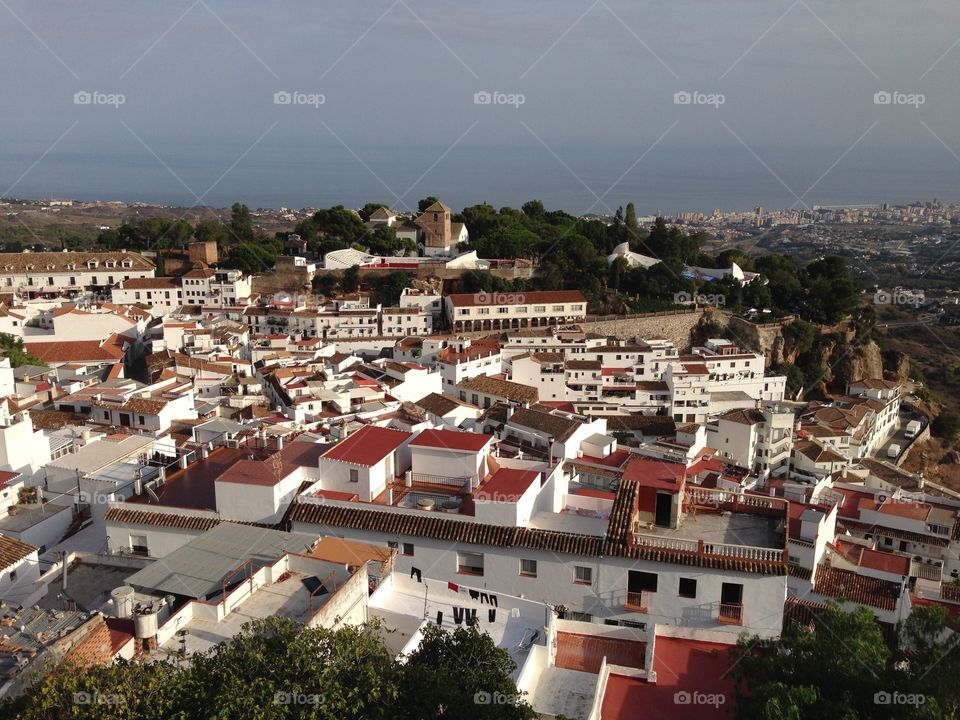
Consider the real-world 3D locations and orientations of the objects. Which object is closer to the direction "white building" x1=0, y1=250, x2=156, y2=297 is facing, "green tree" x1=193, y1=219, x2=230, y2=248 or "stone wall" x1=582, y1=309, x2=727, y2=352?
the stone wall

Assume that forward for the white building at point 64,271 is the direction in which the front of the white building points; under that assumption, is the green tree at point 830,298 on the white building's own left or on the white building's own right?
on the white building's own left

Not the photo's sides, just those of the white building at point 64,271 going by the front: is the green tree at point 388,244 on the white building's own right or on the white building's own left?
on the white building's own left

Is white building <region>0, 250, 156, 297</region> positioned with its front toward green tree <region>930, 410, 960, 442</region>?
no

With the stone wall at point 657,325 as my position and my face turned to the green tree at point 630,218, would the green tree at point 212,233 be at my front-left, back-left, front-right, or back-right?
front-left

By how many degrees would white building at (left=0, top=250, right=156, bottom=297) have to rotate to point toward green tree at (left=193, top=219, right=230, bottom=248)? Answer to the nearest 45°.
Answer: approximately 135° to its left

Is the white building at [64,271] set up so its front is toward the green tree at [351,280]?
no

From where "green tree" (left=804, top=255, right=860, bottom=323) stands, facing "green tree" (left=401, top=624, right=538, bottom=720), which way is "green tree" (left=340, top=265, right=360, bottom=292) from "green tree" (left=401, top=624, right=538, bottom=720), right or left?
right

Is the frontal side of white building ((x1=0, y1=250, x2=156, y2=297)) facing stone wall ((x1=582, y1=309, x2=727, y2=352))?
no

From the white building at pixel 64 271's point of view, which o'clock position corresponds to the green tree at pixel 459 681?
The green tree is roughly at 12 o'clock from the white building.

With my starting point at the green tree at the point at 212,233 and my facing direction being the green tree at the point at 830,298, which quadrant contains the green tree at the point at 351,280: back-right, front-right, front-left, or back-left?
front-right

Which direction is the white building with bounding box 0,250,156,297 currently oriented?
toward the camera

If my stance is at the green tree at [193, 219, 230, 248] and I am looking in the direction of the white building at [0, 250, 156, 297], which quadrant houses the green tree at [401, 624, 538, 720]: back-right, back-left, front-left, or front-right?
front-left

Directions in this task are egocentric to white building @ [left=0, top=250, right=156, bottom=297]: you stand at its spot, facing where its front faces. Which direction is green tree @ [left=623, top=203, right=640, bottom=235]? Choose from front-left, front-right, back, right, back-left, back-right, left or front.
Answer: left
